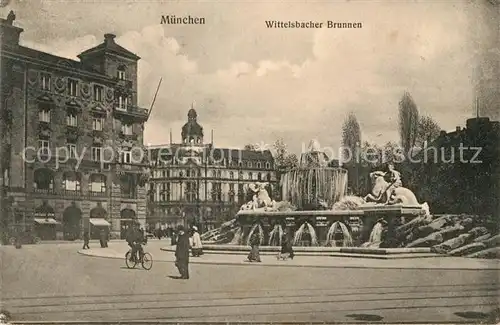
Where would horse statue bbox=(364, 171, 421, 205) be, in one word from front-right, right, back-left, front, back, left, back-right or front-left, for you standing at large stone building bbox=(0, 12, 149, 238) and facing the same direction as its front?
front-left

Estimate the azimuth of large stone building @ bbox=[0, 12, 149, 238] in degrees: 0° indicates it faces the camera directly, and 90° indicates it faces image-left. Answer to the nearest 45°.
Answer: approximately 315°

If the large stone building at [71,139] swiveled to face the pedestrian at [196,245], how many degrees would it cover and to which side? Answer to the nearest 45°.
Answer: approximately 45° to its left

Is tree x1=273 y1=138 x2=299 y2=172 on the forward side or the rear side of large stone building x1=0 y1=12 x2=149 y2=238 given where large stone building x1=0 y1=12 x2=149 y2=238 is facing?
on the forward side
